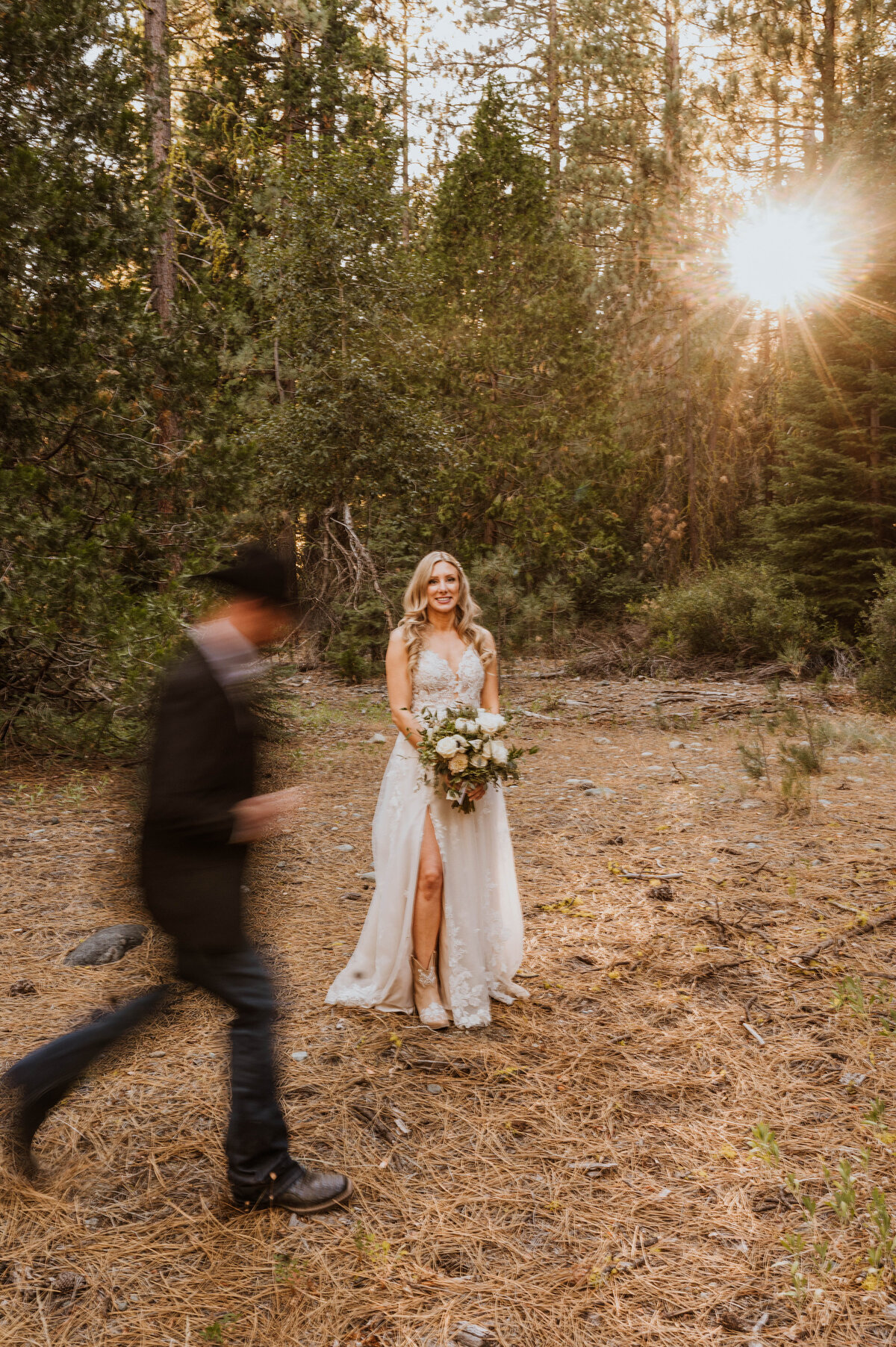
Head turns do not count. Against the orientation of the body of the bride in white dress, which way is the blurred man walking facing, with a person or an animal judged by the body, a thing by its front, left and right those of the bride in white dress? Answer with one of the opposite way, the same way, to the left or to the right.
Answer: to the left

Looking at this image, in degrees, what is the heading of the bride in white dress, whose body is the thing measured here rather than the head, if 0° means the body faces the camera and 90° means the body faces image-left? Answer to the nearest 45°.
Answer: approximately 0°

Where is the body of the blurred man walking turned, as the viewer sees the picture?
to the viewer's right

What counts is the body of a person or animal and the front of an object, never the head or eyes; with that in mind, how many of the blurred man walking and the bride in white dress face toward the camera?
1

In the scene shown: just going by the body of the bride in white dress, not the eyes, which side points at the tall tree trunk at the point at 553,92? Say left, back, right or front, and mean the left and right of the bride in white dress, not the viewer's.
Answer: back

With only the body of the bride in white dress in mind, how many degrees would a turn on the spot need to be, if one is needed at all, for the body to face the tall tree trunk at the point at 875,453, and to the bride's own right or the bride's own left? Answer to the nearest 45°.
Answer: approximately 135° to the bride's own left

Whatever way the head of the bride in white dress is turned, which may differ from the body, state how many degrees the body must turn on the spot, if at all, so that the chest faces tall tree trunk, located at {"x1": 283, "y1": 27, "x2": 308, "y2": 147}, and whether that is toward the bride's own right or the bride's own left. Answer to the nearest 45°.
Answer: approximately 180°
